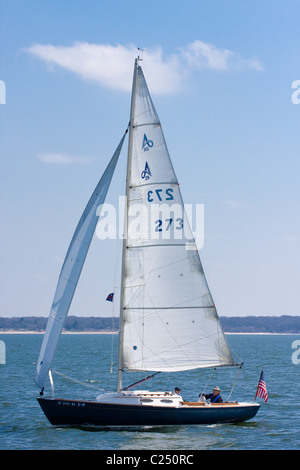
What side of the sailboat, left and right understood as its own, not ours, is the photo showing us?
left
